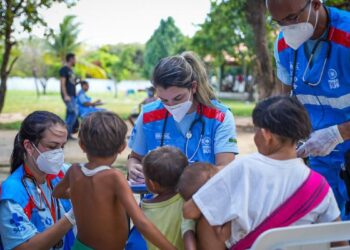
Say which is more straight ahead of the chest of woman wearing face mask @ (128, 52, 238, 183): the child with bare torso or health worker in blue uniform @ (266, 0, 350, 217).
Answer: the child with bare torso

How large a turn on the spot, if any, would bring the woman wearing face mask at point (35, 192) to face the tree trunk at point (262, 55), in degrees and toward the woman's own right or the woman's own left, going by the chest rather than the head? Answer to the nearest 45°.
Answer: approximately 90° to the woman's own left

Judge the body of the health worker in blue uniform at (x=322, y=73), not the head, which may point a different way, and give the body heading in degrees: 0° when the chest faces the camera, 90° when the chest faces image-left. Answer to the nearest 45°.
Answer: approximately 45°

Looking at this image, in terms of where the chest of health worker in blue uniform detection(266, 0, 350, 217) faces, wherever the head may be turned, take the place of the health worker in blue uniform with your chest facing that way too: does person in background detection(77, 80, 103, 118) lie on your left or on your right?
on your right

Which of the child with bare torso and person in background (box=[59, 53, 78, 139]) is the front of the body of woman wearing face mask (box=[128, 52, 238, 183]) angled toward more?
the child with bare torso
